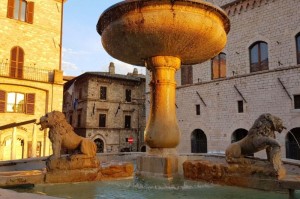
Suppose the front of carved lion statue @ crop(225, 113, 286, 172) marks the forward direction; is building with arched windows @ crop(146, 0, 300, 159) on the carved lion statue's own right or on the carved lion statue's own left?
on the carved lion statue's own left

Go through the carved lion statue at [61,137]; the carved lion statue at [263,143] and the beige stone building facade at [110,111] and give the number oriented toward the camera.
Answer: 1

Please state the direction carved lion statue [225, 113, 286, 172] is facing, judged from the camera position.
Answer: facing to the right of the viewer

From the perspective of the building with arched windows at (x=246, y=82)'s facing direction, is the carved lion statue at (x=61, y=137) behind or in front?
in front

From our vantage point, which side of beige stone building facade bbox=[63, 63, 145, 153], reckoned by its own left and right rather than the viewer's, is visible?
front

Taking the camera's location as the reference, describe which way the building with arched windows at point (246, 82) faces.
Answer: facing the viewer and to the left of the viewer

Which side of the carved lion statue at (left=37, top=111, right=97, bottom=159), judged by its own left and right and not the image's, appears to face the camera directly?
left

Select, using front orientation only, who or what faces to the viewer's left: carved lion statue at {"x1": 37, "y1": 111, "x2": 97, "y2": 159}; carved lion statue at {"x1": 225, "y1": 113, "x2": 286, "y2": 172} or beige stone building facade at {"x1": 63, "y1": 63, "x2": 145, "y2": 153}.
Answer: carved lion statue at {"x1": 37, "y1": 111, "x2": 97, "y2": 159}

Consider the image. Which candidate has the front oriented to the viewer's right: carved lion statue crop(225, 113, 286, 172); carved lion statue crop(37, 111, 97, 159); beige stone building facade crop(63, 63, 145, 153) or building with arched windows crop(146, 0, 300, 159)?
carved lion statue crop(225, 113, 286, 172)

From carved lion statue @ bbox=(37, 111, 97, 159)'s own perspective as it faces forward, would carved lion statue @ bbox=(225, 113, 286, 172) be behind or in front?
behind

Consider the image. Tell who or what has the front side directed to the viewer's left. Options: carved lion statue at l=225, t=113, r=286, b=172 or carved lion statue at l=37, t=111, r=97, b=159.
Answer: carved lion statue at l=37, t=111, r=97, b=159

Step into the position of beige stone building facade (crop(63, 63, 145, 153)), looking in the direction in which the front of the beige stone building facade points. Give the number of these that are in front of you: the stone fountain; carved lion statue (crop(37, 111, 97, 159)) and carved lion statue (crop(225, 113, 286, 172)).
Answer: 3

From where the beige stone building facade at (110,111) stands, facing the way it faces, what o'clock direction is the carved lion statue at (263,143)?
The carved lion statue is roughly at 12 o'clock from the beige stone building facade.
